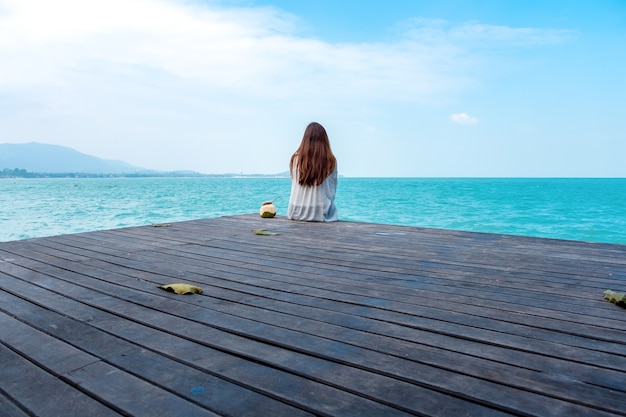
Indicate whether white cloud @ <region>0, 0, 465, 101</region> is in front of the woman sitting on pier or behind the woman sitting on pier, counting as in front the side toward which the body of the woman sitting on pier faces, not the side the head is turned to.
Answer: in front

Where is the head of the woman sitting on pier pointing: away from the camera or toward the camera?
away from the camera

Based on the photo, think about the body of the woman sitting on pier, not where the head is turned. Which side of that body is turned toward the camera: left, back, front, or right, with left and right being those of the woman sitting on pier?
back

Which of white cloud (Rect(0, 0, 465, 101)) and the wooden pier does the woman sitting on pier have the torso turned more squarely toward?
the white cloud
